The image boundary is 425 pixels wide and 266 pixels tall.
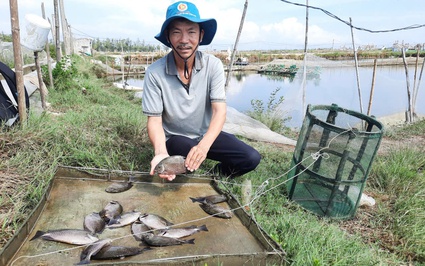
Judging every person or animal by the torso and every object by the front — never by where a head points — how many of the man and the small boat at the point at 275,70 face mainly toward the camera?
1

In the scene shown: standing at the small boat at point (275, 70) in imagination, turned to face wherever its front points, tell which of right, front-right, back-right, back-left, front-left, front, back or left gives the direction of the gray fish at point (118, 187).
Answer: left

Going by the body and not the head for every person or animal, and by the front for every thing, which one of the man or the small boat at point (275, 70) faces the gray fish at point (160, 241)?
the man

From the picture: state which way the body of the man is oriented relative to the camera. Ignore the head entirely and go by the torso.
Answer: toward the camera

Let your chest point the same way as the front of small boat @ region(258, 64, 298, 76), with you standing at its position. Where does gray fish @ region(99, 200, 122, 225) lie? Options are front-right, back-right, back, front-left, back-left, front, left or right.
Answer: left

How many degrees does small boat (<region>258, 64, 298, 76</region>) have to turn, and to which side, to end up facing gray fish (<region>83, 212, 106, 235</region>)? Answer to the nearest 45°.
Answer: approximately 90° to its left

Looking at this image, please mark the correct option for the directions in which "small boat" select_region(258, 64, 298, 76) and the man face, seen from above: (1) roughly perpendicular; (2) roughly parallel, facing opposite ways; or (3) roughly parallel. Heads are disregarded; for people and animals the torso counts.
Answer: roughly perpendicular

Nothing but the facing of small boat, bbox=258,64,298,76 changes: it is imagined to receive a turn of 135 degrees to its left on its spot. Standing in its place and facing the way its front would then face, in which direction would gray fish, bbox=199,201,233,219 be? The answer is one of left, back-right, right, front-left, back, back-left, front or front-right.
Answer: front-right

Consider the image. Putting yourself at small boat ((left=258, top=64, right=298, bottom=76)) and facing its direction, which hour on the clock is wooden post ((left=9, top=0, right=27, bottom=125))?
The wooden post is roughly at 9 o'clock from the small boat.

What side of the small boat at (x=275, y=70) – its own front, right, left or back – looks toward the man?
left

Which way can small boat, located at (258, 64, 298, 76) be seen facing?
to the viewer's left

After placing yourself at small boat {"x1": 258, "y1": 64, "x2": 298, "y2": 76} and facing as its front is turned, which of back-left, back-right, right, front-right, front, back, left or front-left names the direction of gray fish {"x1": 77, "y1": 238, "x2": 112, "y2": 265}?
left
